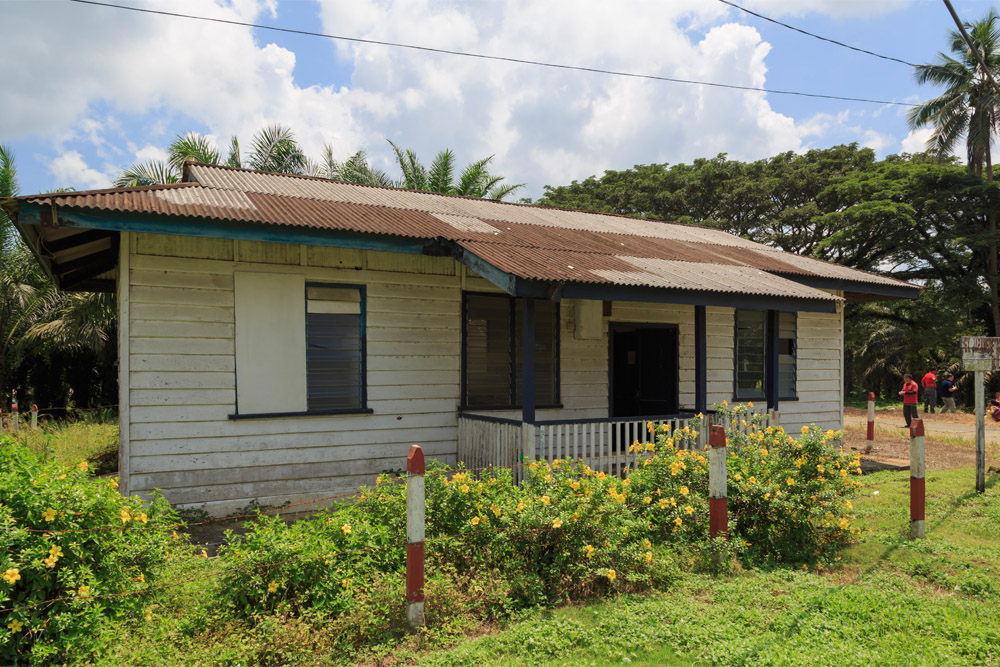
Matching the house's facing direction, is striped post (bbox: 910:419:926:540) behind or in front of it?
in front

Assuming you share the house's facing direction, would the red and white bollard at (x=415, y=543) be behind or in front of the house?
in front

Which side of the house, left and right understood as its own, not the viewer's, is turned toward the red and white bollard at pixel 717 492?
front

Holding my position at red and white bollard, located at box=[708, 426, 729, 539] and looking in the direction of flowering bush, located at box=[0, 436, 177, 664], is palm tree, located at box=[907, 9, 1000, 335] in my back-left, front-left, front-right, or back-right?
back-right

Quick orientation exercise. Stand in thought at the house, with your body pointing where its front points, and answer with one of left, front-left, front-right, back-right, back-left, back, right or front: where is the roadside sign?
front-left

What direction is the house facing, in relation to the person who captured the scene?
facing the viewer and to the right of the viewer

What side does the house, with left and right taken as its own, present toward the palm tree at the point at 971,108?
left
